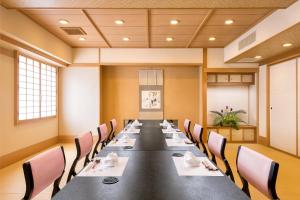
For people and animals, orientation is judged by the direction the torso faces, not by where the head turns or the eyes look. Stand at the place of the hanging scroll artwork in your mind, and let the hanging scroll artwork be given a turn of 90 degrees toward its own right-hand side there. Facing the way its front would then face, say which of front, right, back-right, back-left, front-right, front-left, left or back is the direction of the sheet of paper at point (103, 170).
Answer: left

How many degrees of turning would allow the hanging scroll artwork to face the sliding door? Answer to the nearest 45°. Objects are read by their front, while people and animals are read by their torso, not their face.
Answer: approximately 45° to its left

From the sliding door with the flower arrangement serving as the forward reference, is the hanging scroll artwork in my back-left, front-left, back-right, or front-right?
front-left

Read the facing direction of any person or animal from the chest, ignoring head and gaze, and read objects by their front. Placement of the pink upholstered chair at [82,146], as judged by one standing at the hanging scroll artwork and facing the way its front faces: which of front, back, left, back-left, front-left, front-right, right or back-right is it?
front

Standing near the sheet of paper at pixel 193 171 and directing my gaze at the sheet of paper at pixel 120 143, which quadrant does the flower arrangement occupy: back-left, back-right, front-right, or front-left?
front-right

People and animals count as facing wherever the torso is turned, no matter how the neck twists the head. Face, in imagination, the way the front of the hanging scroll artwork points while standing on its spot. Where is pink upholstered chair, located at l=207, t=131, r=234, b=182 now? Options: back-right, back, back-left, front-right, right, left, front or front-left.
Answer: front

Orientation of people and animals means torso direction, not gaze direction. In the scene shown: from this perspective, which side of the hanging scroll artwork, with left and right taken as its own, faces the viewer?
front

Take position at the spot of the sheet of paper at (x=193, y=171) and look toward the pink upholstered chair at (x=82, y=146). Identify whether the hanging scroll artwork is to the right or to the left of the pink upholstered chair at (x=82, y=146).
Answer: right

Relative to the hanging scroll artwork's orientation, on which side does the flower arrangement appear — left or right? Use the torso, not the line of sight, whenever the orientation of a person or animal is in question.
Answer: on its left

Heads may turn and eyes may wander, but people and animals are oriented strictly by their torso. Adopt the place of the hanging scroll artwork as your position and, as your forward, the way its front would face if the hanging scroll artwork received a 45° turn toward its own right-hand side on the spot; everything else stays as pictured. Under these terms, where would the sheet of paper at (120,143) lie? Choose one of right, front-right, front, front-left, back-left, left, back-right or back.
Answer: front-left

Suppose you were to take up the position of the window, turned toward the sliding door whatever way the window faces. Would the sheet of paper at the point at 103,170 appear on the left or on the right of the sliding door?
right

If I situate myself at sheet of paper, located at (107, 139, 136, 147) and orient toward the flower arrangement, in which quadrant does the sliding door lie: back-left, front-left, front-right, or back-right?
front-right

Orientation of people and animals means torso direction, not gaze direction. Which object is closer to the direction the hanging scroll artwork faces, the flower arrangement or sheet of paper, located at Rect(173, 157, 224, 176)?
the sheet of paper

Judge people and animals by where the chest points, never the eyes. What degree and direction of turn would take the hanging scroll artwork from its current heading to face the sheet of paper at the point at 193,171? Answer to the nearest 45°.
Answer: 0° — it already faces it

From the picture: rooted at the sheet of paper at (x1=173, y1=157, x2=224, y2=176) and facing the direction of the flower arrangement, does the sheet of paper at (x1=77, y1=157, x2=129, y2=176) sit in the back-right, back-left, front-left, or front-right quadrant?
back-left

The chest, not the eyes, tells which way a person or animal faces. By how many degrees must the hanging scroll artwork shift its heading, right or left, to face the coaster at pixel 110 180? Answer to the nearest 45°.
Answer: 0° — it already faces it
